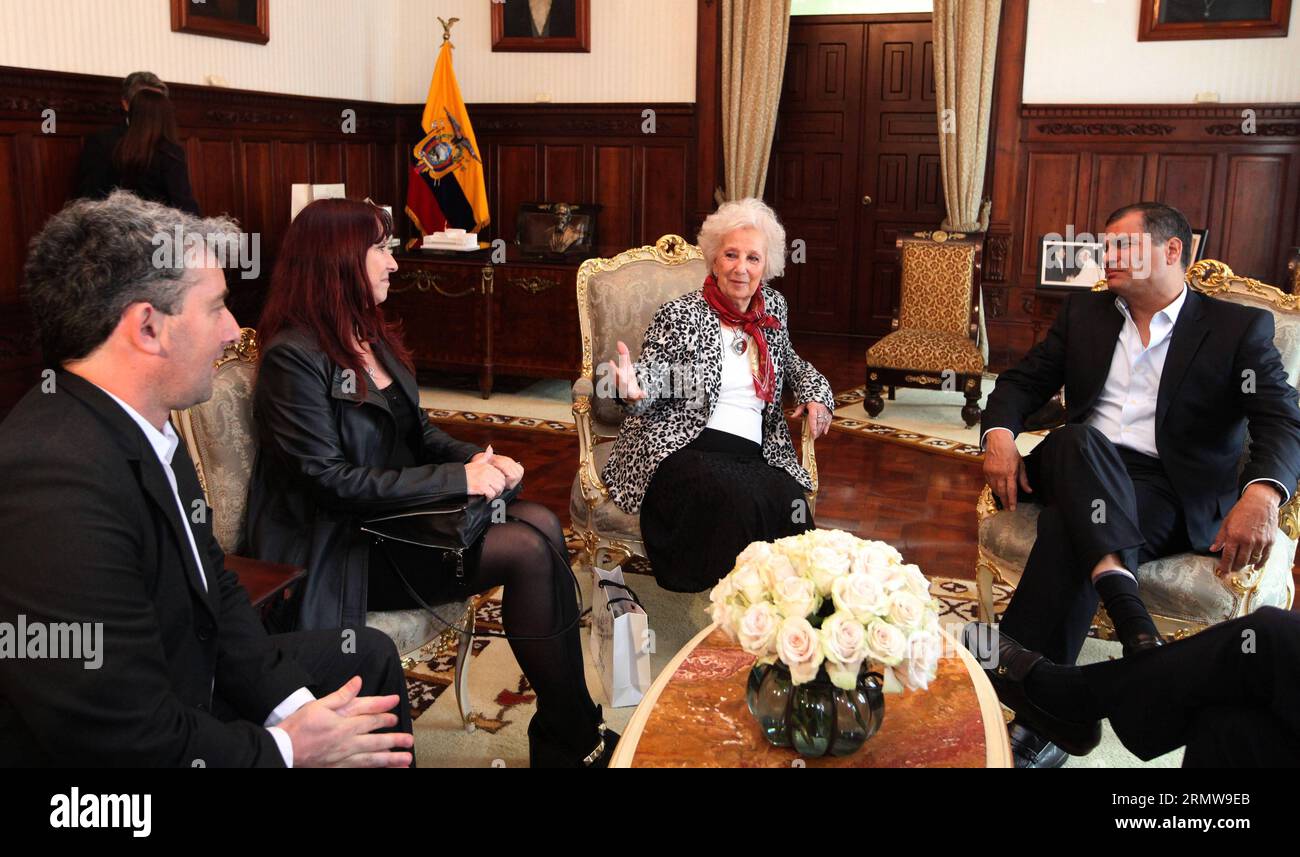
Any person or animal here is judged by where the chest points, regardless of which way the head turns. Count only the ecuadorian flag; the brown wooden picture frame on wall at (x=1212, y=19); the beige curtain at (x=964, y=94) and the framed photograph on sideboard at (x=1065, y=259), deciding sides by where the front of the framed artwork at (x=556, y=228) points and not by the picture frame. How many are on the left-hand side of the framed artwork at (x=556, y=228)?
3

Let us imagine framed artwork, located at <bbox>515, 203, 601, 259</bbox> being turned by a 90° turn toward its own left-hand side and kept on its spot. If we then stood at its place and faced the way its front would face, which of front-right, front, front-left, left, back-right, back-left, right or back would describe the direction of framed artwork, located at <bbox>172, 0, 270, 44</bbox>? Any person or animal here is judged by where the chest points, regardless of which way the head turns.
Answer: back

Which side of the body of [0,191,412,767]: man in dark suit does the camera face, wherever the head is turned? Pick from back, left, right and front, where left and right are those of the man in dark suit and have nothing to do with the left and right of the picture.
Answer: right

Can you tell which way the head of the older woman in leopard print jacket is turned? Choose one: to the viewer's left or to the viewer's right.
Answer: to the viewer's left

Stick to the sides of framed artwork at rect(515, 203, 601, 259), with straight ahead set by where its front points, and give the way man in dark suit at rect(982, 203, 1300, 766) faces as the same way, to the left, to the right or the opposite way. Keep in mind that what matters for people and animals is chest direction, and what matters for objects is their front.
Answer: to the right

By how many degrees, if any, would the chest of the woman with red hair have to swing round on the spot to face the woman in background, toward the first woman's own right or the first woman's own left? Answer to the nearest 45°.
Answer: approximately 90° to the first woman's own left

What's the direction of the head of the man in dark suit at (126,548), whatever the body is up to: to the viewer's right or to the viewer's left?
to the viewer's right

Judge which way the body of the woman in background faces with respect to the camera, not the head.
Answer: away from the camera
